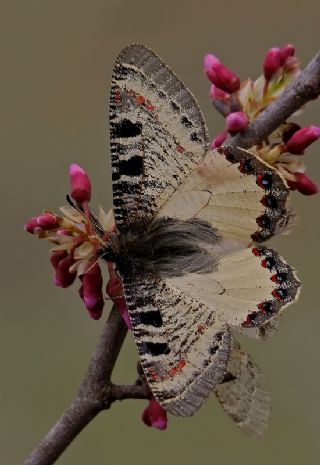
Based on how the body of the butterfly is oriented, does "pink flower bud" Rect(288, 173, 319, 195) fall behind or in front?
behind

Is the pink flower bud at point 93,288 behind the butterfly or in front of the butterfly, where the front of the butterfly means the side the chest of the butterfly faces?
in front

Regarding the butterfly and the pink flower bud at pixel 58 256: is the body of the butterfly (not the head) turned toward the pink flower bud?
yes

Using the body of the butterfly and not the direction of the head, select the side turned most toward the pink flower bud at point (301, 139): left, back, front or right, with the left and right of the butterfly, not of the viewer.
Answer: back

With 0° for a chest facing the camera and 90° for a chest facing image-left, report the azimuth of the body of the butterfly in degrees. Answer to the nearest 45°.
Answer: approximately 90°
